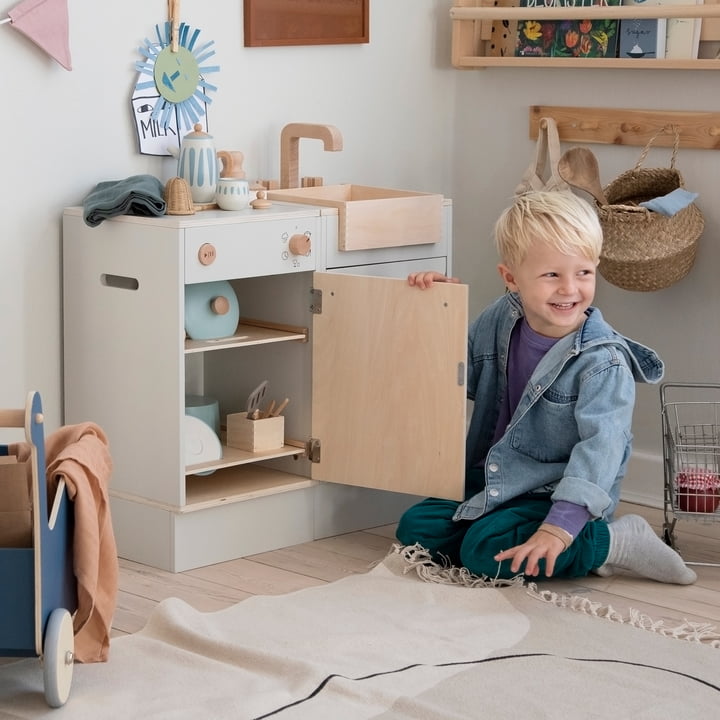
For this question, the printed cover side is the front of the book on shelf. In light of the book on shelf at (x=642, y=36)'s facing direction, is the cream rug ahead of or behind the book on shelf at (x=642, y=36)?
ahead

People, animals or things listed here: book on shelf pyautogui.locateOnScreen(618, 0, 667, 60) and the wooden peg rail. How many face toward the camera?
2

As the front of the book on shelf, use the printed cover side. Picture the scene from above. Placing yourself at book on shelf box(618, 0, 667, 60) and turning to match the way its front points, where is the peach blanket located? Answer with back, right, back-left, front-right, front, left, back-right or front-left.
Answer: front-right

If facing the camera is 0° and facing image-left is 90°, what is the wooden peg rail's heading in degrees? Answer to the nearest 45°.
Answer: approximately 0°

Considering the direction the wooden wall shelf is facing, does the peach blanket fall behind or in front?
in front
